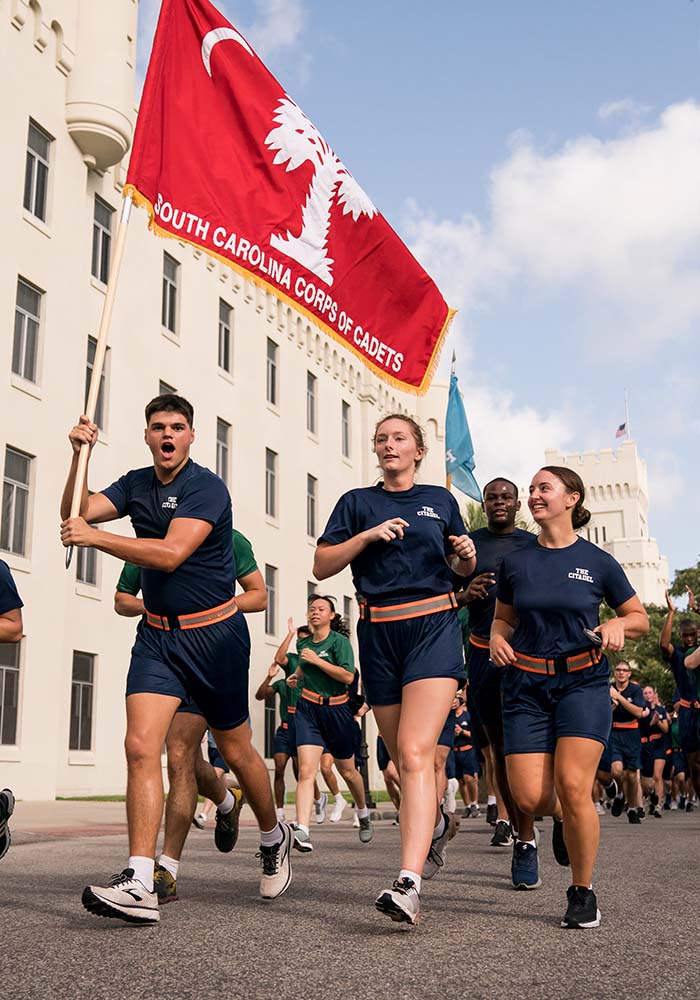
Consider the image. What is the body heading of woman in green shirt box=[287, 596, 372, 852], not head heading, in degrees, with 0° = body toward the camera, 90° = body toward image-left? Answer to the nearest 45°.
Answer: approximately 45°

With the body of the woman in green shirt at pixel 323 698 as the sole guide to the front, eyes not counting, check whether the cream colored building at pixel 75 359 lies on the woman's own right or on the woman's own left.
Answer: on the woman's own right

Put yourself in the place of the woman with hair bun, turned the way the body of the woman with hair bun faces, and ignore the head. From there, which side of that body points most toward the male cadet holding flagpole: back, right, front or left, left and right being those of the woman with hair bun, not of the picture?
right

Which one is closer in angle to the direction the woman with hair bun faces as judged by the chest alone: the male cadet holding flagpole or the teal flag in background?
the male cadet holding flagpole

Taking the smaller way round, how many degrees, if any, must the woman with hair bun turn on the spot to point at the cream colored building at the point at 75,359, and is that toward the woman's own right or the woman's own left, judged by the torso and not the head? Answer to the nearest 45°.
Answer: approximately 135° to the woman's own right
